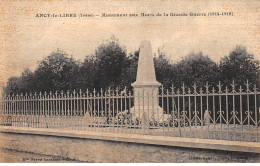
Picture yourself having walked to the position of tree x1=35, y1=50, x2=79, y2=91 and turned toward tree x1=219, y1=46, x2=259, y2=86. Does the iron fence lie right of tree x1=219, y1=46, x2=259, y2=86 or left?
right

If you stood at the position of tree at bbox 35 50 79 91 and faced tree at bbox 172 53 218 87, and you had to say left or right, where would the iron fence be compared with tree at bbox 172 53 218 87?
right
